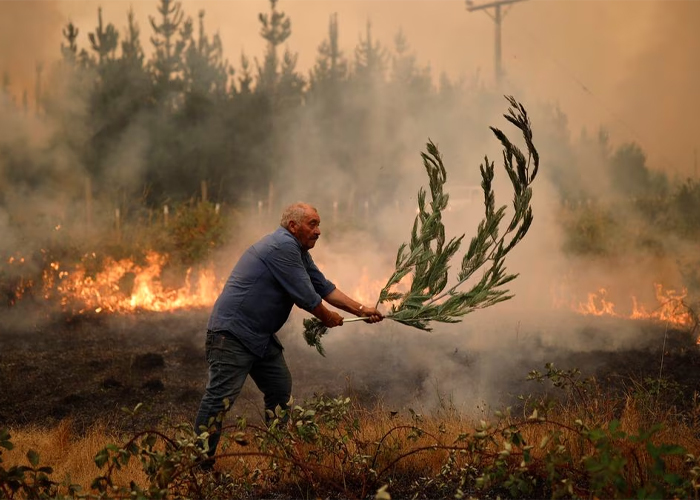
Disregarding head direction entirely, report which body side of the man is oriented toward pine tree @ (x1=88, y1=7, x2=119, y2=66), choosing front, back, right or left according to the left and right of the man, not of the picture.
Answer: left

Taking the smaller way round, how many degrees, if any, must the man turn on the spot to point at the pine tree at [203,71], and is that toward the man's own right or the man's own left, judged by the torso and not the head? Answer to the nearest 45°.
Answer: approximately 90° to the man's own left

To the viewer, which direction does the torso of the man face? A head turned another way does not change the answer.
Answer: to the viewer's right

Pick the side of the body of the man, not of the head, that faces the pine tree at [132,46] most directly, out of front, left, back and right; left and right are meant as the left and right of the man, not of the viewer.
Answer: left

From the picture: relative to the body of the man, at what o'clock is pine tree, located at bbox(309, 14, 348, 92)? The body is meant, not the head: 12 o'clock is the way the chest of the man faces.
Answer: The pine tree is roughly at 9 o'clock from the man.
